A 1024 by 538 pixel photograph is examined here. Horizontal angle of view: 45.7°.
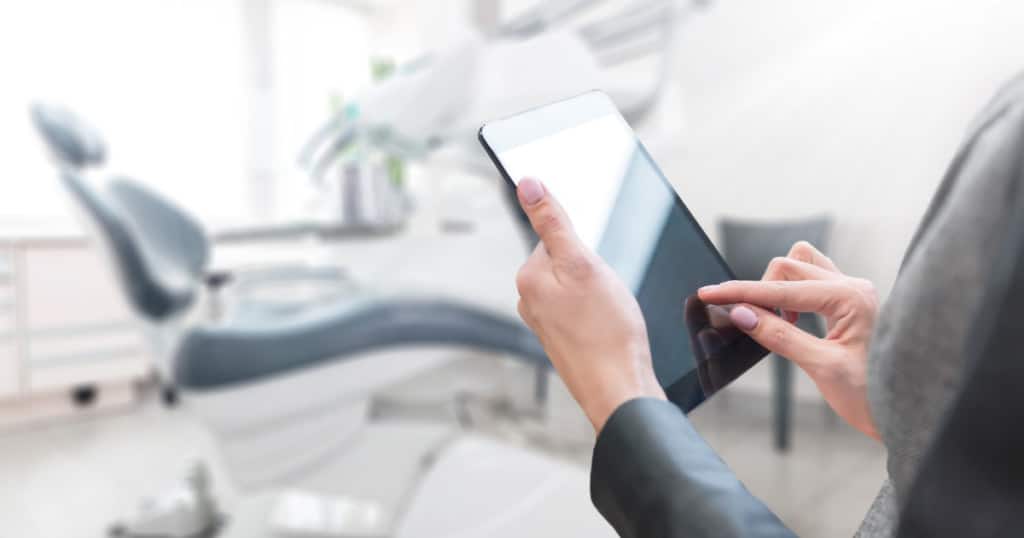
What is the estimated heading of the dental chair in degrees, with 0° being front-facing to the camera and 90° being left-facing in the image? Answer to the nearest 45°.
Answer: approximately 270°

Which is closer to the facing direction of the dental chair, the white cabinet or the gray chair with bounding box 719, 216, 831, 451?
the gray chair
